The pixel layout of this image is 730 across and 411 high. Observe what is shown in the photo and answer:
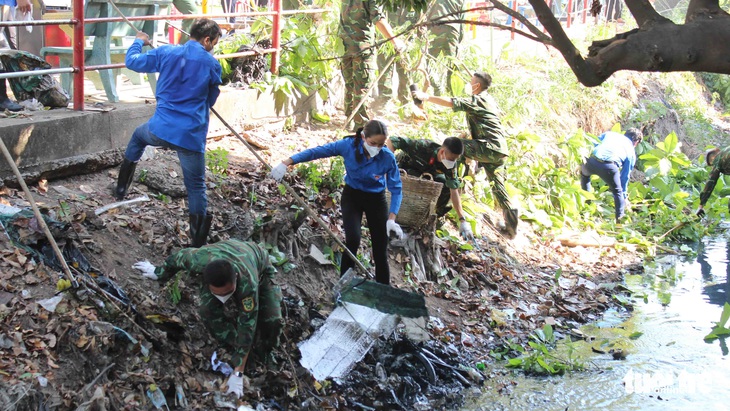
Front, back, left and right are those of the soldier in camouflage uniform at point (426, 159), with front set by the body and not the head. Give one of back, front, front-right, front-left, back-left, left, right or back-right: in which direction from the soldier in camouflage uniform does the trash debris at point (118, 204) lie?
right

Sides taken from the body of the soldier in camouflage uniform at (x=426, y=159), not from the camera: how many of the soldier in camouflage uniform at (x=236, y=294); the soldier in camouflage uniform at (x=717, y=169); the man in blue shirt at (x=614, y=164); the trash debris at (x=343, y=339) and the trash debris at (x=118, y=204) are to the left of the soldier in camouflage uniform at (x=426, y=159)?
2

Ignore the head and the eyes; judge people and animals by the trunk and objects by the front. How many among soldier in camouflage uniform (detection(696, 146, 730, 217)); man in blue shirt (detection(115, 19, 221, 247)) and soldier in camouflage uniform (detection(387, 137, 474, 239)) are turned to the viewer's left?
1

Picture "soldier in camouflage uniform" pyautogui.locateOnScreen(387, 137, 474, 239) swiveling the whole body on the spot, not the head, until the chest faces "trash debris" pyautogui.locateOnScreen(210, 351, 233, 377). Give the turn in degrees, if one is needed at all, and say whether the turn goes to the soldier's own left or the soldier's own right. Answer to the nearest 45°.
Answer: approximately 45° to the soldier's own right

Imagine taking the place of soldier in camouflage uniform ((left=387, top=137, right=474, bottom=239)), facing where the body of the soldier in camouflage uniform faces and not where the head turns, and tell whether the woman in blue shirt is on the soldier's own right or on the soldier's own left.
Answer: on the soldier's own right

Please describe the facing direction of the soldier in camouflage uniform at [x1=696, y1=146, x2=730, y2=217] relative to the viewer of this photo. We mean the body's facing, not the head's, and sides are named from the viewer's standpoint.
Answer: facing to the left of the viewer

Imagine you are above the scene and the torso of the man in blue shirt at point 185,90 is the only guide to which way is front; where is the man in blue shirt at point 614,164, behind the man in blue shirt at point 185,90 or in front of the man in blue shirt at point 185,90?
in front

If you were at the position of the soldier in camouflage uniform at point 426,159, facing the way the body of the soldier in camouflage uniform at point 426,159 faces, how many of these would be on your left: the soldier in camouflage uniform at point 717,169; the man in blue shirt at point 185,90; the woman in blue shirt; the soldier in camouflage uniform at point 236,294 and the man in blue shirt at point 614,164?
2

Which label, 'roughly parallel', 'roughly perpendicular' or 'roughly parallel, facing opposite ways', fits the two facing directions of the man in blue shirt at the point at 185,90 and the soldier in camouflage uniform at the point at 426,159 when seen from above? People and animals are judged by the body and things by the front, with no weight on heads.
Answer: roughly perpendicular

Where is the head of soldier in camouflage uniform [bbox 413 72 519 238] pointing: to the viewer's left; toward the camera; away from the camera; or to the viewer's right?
to the viewer's left
